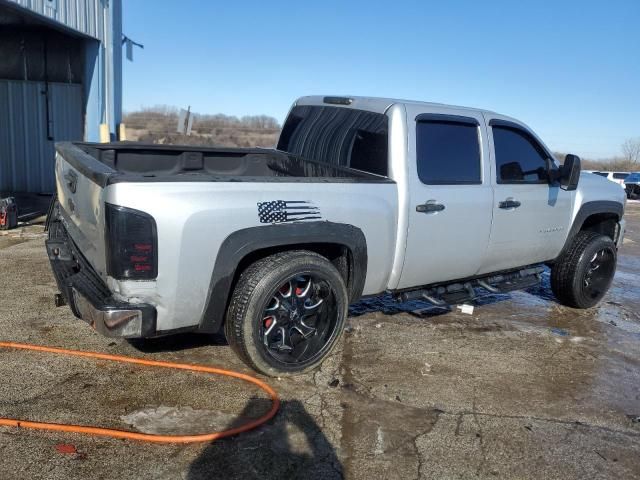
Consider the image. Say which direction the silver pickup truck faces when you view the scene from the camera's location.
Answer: facing away from the viewer and to the right of the viewer

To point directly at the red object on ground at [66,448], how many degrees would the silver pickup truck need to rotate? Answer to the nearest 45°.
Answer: approximately 180°

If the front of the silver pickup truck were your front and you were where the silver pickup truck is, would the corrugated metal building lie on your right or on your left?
on your left
